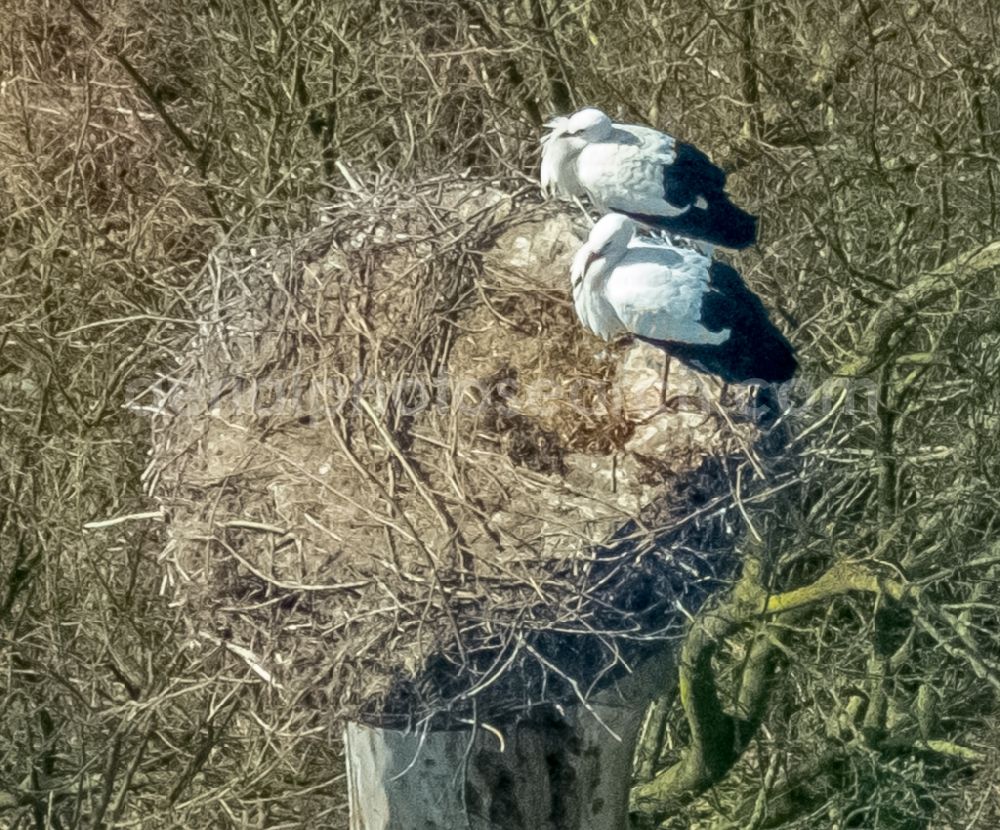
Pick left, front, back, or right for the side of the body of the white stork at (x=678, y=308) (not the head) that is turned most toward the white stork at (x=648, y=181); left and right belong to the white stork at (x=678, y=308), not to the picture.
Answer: right

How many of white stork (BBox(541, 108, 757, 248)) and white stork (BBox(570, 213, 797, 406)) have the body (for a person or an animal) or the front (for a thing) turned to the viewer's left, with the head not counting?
2

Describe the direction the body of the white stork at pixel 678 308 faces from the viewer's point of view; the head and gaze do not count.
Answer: to the viewer's left

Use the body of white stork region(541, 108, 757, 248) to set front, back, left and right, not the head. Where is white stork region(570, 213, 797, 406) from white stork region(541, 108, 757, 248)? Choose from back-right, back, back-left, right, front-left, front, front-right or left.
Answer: left

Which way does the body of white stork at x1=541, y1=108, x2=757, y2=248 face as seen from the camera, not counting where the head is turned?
to the viewer's left
